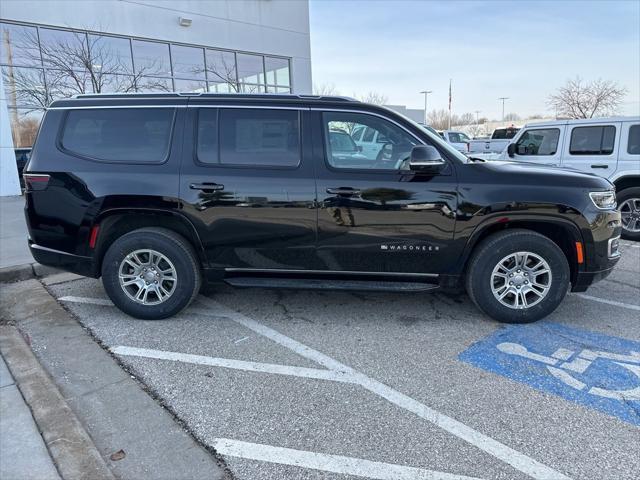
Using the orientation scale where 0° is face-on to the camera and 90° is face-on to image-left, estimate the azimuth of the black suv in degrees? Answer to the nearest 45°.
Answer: approximately 270°

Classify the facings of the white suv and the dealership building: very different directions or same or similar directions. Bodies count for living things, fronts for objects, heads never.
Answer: very different directions

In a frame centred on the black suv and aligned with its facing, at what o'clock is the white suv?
The white suv is roughly at 11 o'clock from the black suv.

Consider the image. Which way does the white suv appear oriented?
to the viewer's left

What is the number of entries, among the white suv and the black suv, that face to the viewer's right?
1

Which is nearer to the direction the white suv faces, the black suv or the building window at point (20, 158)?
the building window

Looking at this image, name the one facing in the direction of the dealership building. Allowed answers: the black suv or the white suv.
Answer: the white suv

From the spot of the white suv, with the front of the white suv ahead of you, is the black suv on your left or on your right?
on your left

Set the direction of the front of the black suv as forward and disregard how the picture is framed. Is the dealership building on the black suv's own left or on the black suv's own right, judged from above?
on the black suv's own left
